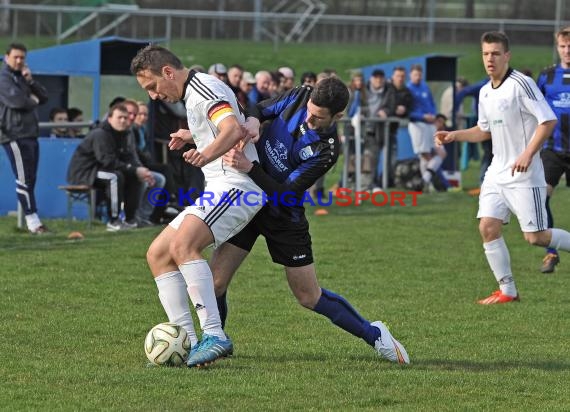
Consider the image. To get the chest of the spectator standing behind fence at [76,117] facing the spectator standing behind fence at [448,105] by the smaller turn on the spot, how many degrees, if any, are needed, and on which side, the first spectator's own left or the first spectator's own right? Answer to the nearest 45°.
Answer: approximately 90° to the first spectator's own left

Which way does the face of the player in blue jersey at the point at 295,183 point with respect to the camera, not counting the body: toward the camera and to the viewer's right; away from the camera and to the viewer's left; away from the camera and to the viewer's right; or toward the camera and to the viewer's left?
toward the camera and to the viewer's left

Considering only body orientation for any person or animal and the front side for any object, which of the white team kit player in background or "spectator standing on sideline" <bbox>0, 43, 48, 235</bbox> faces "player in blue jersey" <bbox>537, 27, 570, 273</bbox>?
the spectator standing on sideline

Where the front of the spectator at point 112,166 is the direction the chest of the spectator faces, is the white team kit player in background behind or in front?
in front

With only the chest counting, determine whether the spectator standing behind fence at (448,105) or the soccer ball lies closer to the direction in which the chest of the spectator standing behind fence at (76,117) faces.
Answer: the soccer ball

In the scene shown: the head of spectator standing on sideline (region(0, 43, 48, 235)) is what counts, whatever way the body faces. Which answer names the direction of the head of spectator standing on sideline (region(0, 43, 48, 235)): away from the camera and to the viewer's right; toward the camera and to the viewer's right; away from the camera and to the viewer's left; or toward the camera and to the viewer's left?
toward the camera and to the viewer's right

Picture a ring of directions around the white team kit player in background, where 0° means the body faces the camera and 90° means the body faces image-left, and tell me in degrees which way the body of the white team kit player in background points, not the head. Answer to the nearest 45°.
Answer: approximately 45°

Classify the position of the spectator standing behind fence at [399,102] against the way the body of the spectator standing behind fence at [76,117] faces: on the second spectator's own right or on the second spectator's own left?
on the second spectator's own left

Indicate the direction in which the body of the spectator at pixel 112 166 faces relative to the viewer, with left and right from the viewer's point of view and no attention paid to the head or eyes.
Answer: facing the viewer and to the right of the viewer

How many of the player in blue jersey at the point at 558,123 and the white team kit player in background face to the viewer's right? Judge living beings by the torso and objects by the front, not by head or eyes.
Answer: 0
